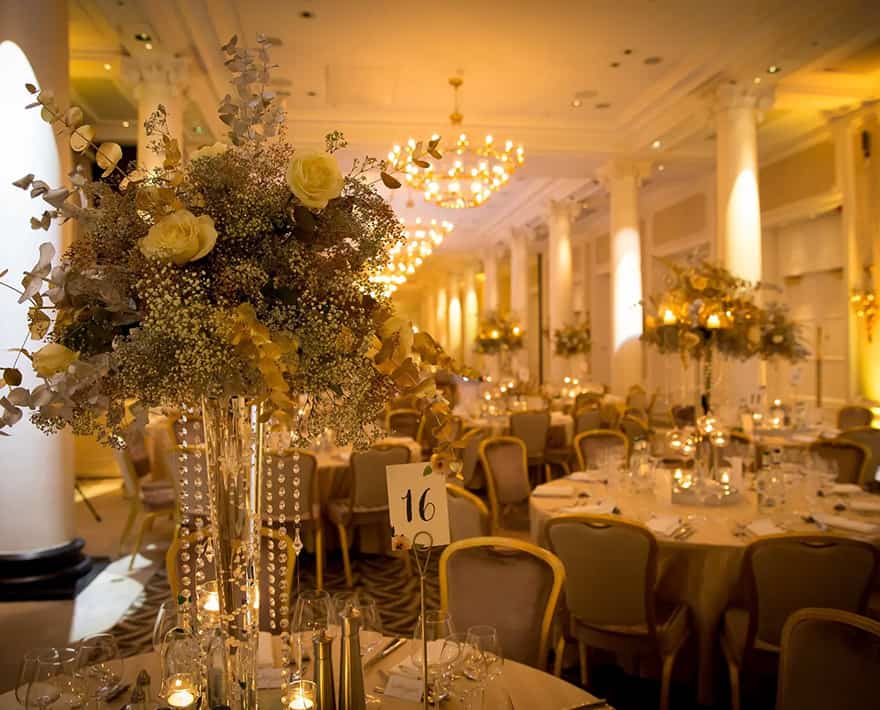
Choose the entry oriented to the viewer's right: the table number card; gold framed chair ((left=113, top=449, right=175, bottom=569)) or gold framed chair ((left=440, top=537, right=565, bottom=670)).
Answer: gold framed chair ((left=113, top=449, right=175, bottom=569))

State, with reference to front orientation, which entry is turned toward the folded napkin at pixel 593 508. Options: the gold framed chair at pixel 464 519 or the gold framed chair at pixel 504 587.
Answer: the gold framed chair at pixel 464 519

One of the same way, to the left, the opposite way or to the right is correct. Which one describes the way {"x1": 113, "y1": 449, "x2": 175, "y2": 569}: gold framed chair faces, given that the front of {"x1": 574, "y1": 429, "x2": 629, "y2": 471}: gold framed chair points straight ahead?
to the left

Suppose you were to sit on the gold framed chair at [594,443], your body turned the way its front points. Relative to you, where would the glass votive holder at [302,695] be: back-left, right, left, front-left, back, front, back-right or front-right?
front-right

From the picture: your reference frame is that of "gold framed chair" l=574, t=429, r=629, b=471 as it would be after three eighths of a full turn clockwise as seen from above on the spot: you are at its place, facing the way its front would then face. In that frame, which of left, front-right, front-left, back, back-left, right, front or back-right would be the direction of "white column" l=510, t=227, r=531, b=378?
right

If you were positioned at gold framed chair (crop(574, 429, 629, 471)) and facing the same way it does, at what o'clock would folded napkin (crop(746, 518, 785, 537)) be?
The folded napkin is roughly at 1 o'clock from the gold framed chair.

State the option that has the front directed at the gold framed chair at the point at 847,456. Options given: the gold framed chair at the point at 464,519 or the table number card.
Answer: the gold framed chair at the point at 464,519

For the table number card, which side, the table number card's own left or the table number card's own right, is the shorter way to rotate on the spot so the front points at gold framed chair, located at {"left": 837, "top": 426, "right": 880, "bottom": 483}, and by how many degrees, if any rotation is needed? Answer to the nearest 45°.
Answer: approximately 135° to the table number card's own left

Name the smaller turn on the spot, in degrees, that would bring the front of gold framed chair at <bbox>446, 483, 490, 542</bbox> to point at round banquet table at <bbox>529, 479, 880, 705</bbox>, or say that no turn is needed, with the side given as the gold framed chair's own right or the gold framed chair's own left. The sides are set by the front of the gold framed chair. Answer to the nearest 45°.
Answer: approximately 45° to the gold framed chair's own right

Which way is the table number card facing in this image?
toward the camera

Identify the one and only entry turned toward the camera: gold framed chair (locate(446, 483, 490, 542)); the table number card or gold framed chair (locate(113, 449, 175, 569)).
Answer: the table number card
